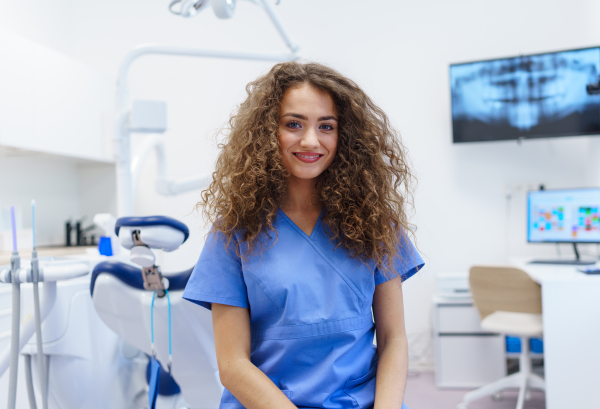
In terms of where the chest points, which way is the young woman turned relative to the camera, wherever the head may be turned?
toward the camera

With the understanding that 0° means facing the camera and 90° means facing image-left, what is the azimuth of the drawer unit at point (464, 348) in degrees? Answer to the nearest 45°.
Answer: approximately 0°

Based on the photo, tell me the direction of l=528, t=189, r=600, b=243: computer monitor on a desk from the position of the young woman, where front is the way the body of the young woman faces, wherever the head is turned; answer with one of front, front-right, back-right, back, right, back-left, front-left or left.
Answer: back-left

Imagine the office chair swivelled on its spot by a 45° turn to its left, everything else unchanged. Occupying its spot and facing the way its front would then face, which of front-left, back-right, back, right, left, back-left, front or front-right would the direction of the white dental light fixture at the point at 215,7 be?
back-right
